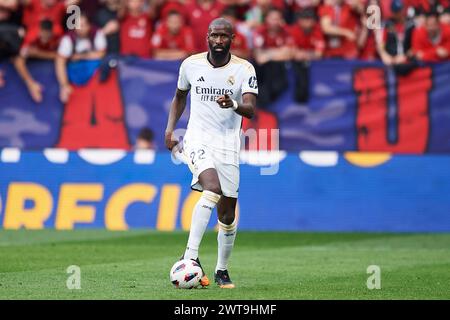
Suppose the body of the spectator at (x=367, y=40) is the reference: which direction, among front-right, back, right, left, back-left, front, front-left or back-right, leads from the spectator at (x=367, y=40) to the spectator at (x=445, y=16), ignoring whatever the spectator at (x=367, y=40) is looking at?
left

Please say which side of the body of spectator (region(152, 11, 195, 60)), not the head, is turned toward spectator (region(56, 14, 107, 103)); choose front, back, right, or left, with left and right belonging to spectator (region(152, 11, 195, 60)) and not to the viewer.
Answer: right

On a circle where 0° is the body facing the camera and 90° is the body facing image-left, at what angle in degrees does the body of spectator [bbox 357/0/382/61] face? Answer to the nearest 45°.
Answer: approximately 0°

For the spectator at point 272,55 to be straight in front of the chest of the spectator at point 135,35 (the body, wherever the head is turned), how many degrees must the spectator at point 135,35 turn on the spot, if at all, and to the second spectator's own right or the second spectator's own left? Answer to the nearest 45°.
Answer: approximately 90° to the second spectator's own left

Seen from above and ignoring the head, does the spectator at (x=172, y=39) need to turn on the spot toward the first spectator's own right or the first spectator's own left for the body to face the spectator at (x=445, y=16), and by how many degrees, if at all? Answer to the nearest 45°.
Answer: approximately 90° to the first spectator's own left

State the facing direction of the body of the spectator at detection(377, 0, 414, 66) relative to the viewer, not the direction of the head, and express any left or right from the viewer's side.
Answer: facing the viewer

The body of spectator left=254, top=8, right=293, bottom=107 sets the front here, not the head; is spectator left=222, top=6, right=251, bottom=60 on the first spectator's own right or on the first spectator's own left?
on the first spectator's own right

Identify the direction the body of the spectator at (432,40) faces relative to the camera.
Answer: toward the camera

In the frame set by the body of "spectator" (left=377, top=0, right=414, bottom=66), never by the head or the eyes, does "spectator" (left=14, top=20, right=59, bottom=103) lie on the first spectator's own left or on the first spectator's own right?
on the first spectator's own right

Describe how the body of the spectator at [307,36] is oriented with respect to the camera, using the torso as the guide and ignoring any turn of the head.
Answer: toward the camera

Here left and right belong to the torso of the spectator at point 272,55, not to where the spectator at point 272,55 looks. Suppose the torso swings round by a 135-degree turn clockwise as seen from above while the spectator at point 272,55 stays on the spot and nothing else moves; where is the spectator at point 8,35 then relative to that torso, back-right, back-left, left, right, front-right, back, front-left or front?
front-left

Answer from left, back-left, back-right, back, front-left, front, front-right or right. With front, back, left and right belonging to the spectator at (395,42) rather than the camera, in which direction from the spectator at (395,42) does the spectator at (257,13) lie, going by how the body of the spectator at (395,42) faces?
right

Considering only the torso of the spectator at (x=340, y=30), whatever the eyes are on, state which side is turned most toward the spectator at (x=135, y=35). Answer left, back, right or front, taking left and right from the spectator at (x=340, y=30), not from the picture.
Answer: right
